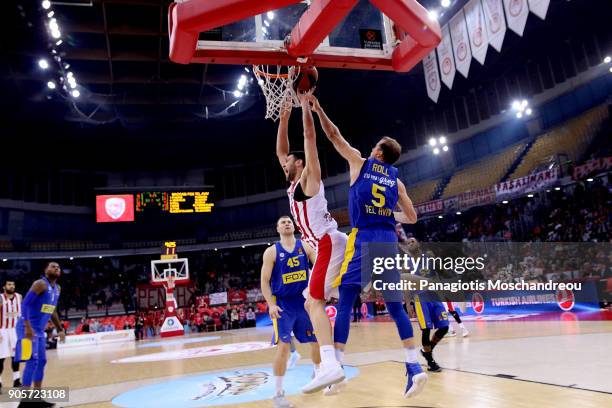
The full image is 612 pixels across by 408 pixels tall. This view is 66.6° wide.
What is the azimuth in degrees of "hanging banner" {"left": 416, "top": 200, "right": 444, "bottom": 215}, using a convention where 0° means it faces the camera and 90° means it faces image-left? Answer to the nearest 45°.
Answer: approximately 45°

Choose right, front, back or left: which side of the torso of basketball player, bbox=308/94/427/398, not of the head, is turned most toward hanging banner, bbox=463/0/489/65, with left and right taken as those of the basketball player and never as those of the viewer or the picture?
front

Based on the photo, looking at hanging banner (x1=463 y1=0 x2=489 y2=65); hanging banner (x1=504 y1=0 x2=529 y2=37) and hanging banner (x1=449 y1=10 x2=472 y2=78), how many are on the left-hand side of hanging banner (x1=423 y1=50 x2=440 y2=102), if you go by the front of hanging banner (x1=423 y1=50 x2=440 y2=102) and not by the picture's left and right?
3

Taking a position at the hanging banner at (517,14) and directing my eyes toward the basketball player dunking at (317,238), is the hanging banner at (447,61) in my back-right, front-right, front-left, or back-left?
back-right

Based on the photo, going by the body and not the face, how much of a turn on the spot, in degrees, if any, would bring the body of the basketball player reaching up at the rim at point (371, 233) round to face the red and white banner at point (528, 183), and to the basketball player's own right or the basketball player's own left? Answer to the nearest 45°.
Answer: approximately 90° to the basketball player's own right

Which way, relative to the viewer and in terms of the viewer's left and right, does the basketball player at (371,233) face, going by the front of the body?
facing away from the viewer and to the left of the viewer

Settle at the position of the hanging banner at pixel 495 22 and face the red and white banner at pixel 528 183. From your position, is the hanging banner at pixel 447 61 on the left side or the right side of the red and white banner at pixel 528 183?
left
